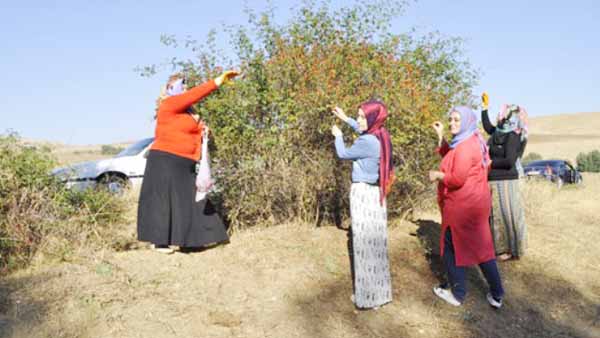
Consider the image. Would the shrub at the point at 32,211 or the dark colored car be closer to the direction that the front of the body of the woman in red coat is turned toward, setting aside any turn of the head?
the shrub

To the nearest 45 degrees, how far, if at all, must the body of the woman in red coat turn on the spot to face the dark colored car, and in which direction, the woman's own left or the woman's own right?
approximately 90° to the woman's own right

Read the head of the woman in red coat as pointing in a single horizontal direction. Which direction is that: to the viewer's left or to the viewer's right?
to the viewer's left

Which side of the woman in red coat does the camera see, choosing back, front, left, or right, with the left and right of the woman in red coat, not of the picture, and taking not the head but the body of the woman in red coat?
left

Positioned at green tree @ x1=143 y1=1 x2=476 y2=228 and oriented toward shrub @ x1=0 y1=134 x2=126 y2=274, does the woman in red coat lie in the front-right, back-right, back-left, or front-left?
back-left

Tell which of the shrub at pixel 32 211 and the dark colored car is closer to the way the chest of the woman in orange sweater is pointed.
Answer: the dark colored car

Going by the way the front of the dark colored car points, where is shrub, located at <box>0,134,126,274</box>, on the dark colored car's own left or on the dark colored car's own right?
on the dark colored car's own right

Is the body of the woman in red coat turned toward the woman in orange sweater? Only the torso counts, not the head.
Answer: yes

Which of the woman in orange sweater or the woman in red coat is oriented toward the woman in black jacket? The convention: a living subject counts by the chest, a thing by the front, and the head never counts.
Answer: the woman in orange sweater

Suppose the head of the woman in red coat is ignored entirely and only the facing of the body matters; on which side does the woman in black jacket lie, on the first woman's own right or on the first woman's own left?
on the first woman's own right

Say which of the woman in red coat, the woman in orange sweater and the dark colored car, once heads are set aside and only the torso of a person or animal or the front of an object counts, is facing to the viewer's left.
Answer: the woman in red coat

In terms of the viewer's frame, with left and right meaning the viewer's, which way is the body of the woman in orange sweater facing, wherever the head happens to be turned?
facing to the right of the viewer
